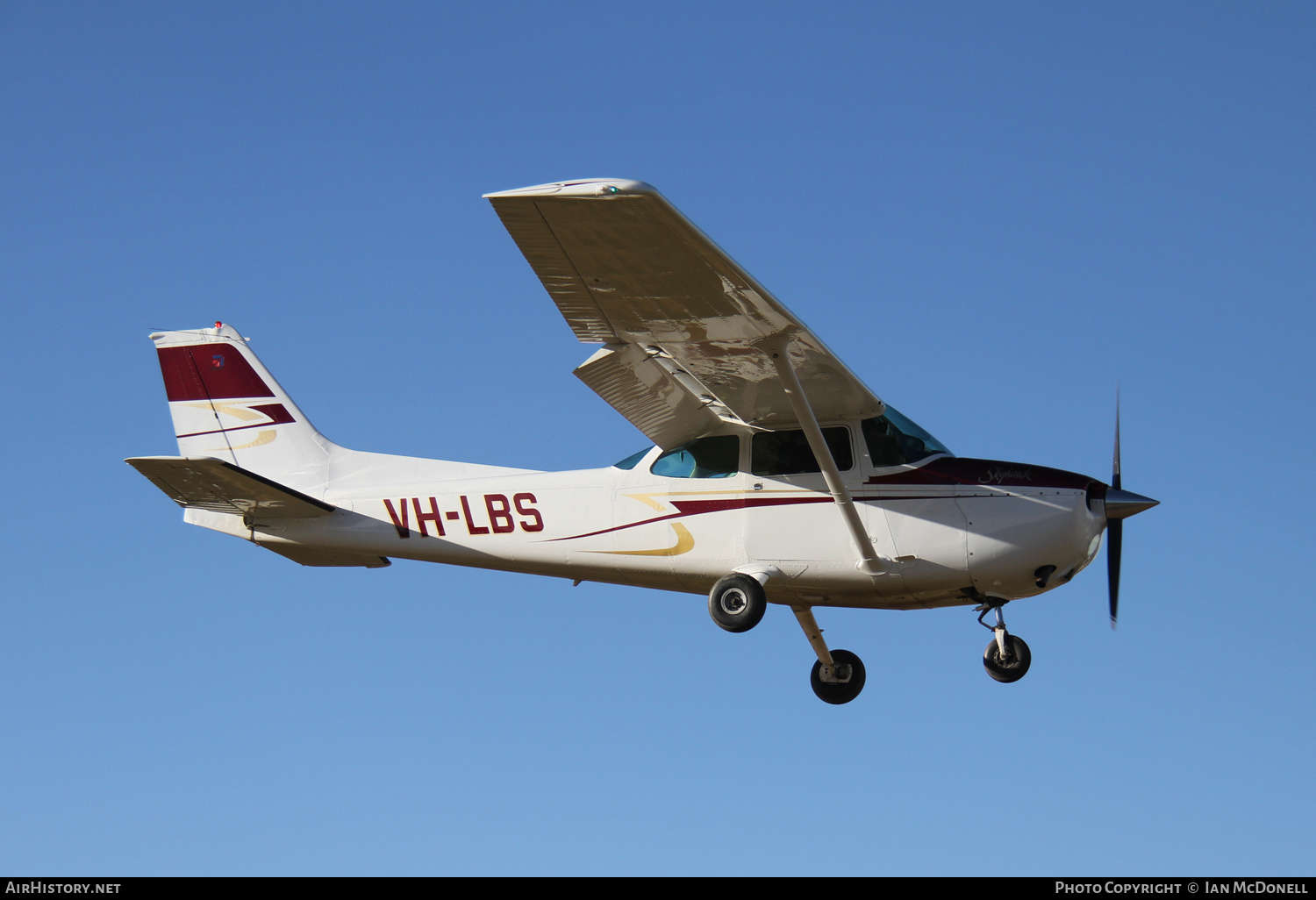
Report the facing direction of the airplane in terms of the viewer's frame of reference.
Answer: facing to the right of the viewer
